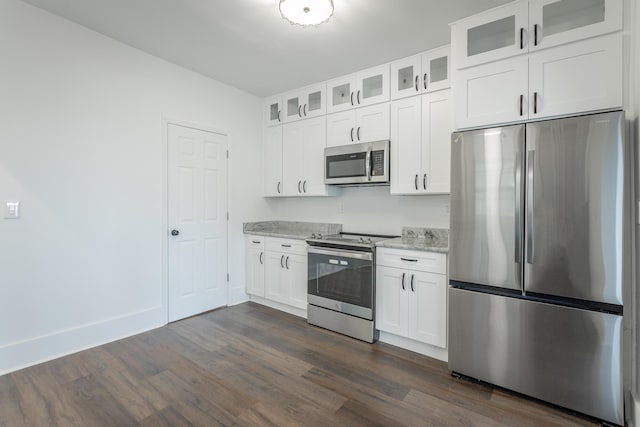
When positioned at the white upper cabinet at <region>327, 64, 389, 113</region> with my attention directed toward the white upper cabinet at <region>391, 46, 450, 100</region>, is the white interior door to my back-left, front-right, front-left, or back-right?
back-right

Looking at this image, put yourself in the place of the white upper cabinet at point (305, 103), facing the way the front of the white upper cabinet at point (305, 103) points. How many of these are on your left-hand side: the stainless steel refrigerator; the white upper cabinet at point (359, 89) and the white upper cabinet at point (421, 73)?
3

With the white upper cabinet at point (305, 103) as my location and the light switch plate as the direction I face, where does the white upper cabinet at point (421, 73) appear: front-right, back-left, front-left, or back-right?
back-left

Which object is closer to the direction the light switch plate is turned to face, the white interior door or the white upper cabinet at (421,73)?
the white upper cabinet

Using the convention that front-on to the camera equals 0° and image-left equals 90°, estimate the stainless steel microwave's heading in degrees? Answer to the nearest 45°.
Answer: approximately 45°

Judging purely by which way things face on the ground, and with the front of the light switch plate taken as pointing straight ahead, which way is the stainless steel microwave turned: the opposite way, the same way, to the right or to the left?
to the right

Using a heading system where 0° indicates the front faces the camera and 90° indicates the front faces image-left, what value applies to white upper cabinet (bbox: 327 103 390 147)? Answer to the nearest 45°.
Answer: approximately 45°

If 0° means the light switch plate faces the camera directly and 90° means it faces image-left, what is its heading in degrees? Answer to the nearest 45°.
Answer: approximately 0°

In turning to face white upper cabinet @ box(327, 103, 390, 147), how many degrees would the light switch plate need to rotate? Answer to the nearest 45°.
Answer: approximately 45° to its left

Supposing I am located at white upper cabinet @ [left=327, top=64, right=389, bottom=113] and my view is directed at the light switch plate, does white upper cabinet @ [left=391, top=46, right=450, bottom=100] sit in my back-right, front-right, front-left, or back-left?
back-left

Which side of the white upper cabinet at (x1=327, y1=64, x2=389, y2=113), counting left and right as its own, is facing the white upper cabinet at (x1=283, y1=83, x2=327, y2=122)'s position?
right

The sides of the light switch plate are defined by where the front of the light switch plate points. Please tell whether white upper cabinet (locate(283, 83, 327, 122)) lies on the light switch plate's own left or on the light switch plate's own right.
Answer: on the light switch plate's own left
